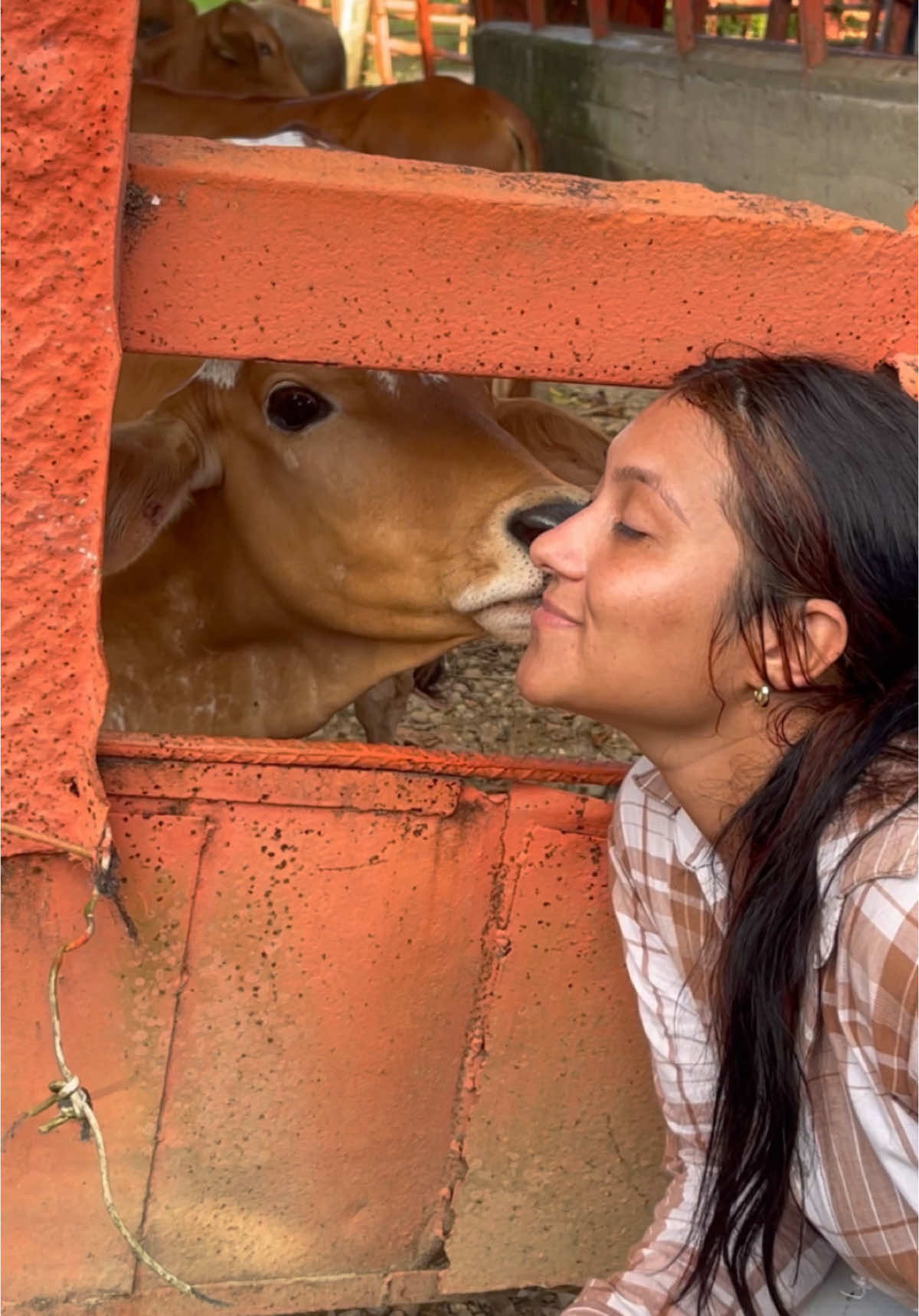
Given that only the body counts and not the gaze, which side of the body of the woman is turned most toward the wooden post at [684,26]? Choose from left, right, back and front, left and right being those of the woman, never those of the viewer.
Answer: right

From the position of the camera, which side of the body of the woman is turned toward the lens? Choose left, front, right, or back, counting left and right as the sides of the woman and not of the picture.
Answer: left

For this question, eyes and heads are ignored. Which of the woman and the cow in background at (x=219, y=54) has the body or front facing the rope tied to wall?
the woman

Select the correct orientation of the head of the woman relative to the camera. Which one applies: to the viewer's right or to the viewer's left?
to the viewer's left

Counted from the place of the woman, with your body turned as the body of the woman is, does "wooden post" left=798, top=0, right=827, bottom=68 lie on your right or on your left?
on your right

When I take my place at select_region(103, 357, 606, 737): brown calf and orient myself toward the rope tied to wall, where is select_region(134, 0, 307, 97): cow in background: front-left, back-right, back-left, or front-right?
back-right
